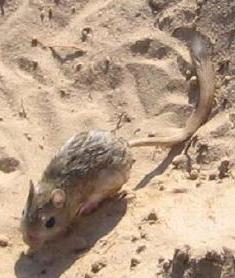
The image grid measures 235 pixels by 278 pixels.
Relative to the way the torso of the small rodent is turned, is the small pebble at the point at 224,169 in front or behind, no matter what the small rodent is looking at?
behind

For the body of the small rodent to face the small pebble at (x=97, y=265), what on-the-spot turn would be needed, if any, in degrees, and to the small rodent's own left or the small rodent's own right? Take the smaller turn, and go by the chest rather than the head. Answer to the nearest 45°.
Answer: approximately 45° to the small rodent's own left

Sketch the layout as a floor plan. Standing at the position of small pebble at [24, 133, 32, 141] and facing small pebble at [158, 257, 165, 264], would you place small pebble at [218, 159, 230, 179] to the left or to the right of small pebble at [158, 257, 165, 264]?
left

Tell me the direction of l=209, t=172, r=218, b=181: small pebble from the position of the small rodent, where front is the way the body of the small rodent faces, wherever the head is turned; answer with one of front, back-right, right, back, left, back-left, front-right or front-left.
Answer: back-left

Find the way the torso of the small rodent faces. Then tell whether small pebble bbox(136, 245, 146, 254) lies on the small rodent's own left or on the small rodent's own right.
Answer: on the small rodent's own left

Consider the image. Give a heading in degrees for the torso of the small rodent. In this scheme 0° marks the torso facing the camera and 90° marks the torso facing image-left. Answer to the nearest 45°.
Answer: approximately 45°

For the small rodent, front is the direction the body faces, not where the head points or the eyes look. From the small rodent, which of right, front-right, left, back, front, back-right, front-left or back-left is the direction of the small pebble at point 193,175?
back-left

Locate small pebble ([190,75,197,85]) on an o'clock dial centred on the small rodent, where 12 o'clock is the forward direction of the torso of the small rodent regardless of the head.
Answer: The small pebble is roughly at 6 o'clock from the small rodent.
